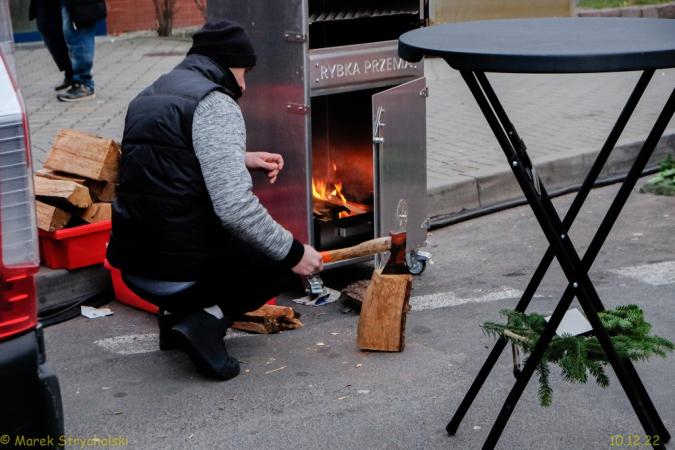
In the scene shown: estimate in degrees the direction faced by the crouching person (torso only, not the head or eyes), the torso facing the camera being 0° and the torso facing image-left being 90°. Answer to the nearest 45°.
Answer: approximately 225°

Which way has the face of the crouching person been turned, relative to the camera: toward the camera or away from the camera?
away from the camera

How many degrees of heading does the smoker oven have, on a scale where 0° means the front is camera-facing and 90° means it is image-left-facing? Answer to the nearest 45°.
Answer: approximately 315°

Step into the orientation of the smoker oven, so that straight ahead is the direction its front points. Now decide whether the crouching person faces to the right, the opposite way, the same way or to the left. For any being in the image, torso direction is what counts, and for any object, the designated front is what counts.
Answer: to the left

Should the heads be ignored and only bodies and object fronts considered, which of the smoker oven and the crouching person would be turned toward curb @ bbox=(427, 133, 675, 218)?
the crouching person

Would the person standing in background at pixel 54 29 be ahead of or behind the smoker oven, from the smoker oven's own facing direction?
behind
